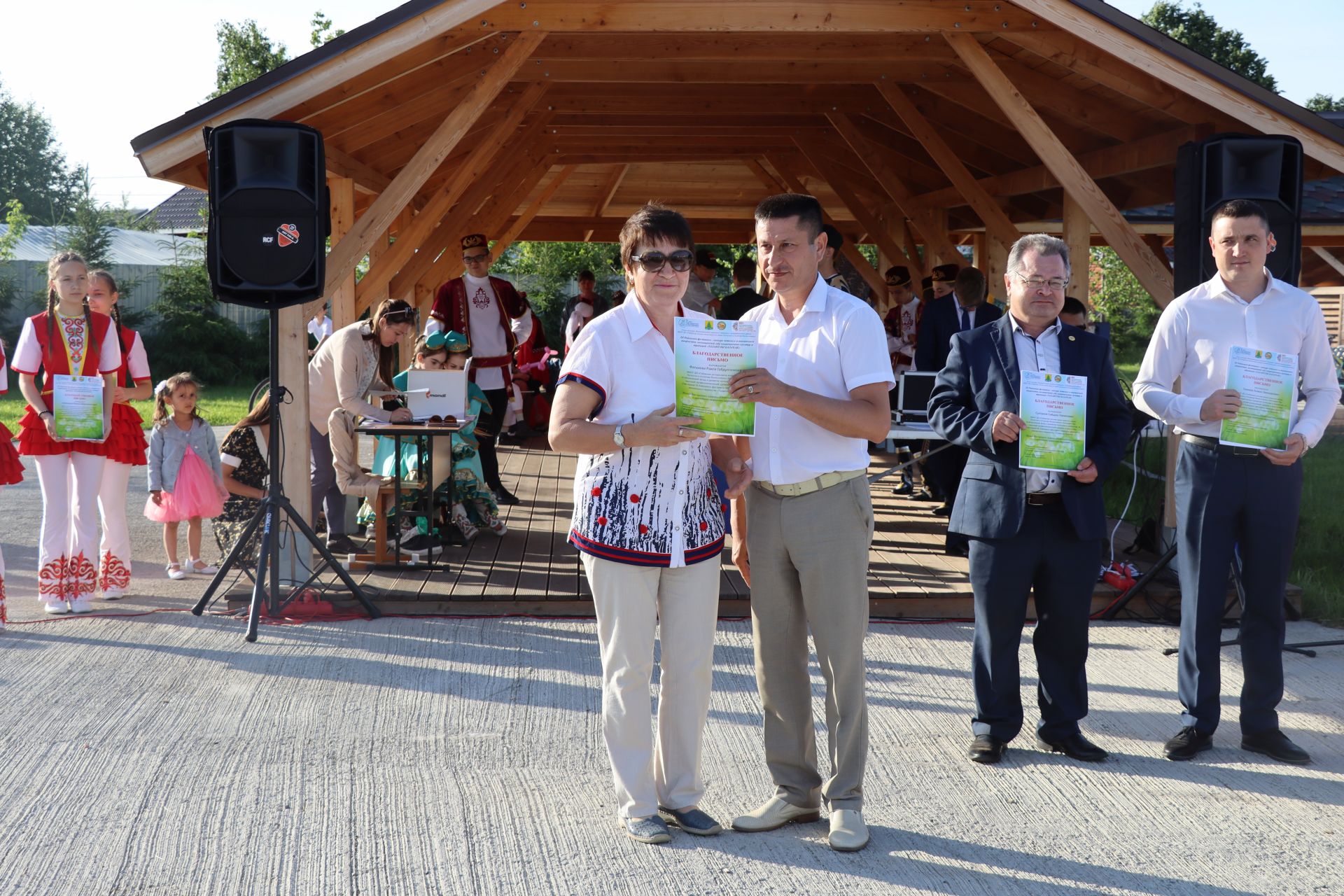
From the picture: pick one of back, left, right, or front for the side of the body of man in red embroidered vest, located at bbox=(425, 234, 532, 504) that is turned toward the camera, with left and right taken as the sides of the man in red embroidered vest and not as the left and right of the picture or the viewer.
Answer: front

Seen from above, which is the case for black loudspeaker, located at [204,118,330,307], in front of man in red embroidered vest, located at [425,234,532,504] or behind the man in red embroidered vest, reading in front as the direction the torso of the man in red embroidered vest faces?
in front

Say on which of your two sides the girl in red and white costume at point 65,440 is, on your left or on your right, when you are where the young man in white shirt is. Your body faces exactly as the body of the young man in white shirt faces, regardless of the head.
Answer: on your right

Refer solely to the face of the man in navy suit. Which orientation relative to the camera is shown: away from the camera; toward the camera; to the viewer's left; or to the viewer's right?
toward the camera

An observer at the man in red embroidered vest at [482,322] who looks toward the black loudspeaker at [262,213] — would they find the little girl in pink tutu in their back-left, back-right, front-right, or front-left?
front-right

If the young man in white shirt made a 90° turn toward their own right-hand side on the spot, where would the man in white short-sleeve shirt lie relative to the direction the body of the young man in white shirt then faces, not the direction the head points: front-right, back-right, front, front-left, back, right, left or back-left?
front-left

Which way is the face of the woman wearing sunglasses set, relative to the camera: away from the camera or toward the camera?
toward the camera

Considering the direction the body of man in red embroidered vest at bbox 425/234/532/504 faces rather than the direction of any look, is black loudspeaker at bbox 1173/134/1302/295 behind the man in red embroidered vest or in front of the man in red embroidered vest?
in front

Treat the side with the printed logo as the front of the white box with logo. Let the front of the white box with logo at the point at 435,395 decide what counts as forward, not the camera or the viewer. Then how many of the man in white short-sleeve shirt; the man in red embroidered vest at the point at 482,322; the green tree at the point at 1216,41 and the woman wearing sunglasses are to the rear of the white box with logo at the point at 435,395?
2

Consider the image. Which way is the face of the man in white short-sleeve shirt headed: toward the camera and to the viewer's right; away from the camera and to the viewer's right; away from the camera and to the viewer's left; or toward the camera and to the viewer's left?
toward the camera and to the viewer's left

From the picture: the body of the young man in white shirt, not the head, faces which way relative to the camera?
toward the camera

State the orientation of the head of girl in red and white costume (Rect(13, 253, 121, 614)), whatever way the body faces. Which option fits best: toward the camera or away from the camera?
toward the camera
